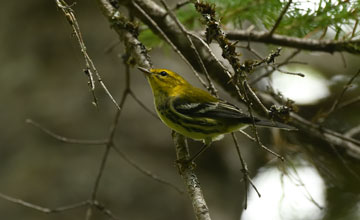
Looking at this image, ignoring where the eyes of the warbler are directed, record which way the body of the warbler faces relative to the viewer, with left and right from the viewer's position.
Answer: facing to the left of the viewer
